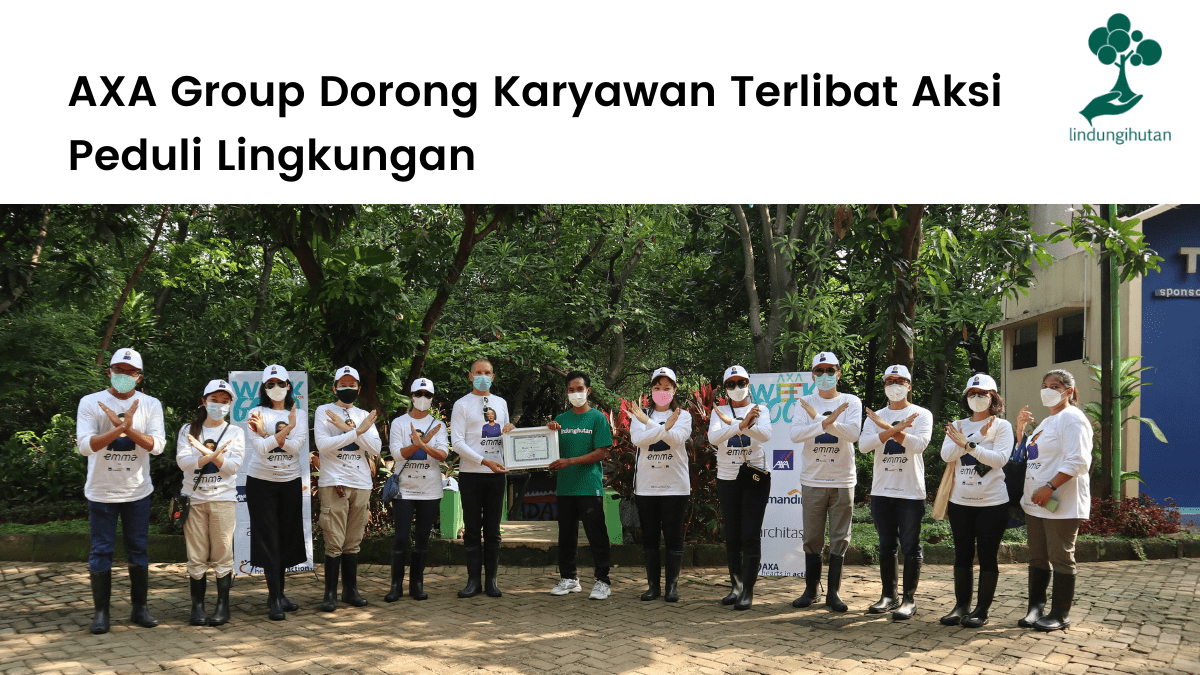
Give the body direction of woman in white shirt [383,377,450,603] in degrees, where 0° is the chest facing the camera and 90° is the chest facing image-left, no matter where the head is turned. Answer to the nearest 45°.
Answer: approximately 0°

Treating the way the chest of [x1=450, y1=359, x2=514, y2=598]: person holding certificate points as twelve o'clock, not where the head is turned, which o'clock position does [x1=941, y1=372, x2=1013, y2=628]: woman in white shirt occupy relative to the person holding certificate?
The woman in white shirt is roughly at 10 o'clock from the person holding certificate.

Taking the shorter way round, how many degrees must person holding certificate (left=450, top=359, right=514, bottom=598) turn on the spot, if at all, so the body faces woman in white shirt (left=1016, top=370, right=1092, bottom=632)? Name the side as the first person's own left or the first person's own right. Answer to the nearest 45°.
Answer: approximately 45° to the first person's own left

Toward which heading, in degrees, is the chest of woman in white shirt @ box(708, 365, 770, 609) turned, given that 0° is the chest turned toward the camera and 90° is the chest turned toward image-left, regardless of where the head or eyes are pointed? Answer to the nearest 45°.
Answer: approximately 0°
